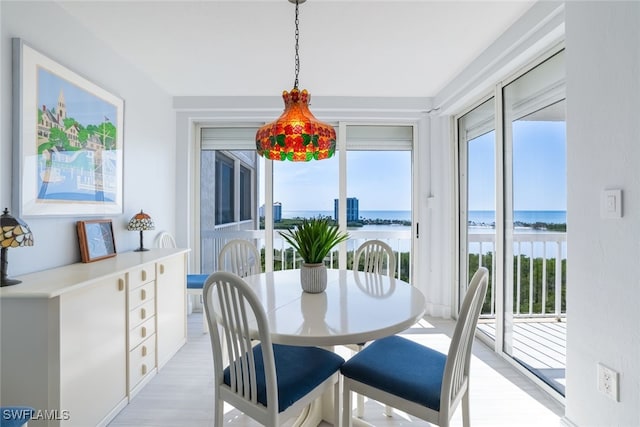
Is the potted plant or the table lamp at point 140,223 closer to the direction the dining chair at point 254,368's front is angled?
the potted plant

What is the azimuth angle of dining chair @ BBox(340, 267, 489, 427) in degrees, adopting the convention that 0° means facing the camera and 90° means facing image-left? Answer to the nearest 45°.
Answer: approximately 135°

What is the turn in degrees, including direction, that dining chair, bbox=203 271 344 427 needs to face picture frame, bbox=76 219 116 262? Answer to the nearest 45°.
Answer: approximately 90° to its left

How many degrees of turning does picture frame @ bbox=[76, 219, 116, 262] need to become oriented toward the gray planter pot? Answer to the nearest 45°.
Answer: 0° — it already faces it

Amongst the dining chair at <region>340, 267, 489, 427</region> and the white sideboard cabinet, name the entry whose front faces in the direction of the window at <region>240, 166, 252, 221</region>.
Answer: the dining chair

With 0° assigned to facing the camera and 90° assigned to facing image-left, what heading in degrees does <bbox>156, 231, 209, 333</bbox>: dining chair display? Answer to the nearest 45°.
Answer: approximately 315°

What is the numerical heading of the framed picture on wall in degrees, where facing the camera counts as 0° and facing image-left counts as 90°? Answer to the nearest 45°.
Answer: approximately 315°

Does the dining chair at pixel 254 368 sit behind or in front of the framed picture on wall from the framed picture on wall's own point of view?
in front

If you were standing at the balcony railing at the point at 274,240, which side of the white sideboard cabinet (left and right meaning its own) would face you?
left

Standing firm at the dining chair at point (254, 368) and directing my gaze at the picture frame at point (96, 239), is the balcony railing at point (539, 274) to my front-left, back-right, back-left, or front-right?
back-right

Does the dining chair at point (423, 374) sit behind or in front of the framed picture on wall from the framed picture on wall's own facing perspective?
in front

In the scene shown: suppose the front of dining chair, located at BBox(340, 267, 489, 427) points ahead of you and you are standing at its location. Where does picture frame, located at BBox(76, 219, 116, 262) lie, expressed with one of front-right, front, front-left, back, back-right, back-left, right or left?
front-left

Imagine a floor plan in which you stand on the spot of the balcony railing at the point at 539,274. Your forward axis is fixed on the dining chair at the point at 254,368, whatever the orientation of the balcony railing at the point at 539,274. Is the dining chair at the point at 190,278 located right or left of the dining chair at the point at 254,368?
right

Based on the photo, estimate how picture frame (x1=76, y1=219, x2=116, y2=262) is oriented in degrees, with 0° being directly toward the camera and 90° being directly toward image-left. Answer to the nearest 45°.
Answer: approximately 315°
